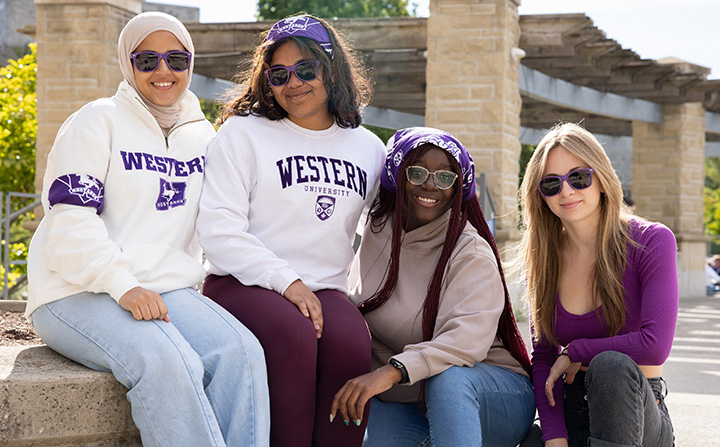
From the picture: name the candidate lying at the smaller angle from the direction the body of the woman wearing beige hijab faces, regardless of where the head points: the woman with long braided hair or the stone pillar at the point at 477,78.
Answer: the woman with long braided hair

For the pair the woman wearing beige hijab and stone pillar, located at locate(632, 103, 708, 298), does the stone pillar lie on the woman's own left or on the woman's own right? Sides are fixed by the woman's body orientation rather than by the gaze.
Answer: on the woman's own left

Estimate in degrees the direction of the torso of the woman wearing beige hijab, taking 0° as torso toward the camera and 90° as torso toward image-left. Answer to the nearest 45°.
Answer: approximately 315°

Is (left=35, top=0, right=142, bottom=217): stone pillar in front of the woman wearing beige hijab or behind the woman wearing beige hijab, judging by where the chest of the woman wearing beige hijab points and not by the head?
behind
